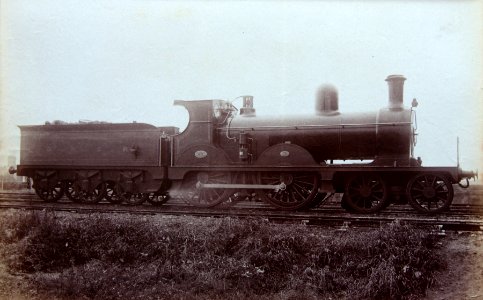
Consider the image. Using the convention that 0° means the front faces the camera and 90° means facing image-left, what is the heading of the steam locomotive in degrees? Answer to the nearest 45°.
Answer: approximately 270°
